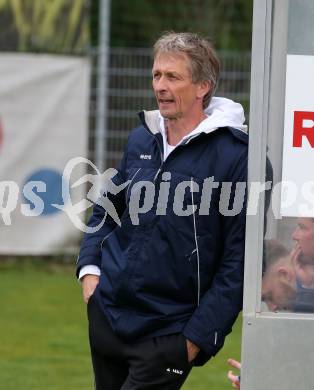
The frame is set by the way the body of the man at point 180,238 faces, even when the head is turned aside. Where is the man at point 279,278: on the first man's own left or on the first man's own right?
on the first man's own left

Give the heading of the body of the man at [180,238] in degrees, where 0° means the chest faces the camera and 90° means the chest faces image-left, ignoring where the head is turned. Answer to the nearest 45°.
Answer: approximately 45°

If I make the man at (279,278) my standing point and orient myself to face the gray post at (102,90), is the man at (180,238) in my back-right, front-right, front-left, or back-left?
back-left

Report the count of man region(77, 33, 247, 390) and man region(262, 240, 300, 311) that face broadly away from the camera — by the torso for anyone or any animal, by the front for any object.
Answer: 0

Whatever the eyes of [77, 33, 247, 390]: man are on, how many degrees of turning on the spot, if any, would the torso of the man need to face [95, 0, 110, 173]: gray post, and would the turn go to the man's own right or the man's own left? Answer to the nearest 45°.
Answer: approximately 135° to the man's own right

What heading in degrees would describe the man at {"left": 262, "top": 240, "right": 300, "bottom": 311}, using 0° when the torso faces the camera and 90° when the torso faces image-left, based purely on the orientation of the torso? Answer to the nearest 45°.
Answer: approximately 90°

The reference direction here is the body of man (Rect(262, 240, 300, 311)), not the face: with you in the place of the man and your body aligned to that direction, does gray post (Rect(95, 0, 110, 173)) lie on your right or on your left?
on your right

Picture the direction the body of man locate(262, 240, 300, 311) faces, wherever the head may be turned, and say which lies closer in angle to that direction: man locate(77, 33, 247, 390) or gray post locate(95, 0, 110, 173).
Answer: the man

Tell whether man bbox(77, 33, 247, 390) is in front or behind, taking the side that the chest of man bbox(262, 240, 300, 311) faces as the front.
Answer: in front
